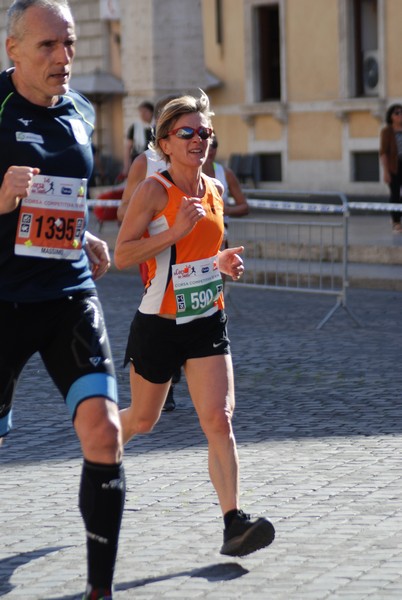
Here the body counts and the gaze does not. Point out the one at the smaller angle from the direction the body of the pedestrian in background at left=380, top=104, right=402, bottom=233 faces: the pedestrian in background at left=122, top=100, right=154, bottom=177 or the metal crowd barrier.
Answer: the metal crowd barrier

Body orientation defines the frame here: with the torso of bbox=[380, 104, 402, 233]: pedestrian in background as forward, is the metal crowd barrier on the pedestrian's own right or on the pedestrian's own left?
on the pedestrian's own right

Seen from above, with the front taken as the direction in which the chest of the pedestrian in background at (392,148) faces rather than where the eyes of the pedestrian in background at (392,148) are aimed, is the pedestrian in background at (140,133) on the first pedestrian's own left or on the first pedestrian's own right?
on the first pedestrian's own right

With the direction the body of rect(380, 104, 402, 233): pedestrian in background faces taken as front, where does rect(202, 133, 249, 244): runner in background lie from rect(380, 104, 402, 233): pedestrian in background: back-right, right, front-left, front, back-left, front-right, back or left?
front-right

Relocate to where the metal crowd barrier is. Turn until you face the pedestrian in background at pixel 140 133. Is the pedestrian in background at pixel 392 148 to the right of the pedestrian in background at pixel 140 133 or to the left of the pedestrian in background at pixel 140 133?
right
